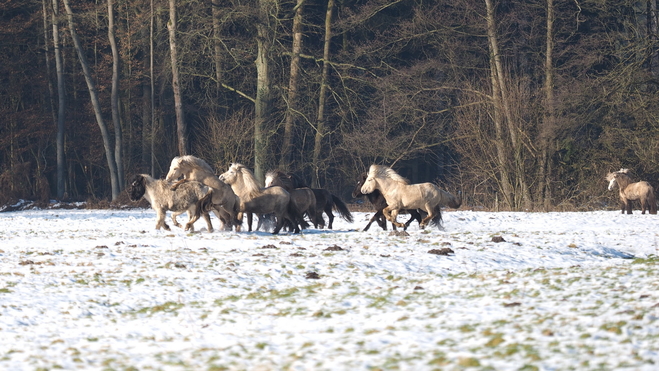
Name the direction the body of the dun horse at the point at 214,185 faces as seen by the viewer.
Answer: to the viewer's left

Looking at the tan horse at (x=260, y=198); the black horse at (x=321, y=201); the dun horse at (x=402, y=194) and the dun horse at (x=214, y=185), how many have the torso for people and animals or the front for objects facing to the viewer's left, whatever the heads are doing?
4

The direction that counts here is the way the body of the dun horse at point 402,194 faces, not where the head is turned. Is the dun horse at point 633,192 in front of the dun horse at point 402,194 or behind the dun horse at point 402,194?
behind

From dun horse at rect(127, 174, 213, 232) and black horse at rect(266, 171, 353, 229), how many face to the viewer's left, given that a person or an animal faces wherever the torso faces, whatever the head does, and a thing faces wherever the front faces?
2

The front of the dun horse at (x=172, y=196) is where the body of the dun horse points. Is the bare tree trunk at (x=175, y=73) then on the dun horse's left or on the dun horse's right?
on the dun horse's right

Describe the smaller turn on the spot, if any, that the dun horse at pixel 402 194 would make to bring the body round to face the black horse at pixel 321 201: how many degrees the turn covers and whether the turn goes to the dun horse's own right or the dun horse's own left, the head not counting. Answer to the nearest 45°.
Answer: approximately 45° to the dun horse's own right

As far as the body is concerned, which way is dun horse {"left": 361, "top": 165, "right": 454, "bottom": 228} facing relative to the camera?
to the viewer's left

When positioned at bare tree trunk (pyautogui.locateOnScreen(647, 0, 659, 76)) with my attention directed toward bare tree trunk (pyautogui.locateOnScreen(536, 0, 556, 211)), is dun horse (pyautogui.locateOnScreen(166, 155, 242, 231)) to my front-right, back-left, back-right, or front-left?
front-left

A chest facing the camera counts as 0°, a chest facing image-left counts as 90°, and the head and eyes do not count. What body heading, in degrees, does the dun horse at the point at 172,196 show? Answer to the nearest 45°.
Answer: approximately 90°

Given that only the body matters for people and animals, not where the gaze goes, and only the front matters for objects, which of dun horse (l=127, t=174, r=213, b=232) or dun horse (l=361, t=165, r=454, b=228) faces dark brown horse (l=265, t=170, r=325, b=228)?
dun horse (l=361, t=165, r=454, b=228)

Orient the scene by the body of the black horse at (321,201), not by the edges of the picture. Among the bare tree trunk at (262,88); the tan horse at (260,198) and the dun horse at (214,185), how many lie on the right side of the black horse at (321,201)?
1

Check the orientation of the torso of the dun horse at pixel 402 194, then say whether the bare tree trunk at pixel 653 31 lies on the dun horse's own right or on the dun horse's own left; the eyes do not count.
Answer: on the dun horse's own right

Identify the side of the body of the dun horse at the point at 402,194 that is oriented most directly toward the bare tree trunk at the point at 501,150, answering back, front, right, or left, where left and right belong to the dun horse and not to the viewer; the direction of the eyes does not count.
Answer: right

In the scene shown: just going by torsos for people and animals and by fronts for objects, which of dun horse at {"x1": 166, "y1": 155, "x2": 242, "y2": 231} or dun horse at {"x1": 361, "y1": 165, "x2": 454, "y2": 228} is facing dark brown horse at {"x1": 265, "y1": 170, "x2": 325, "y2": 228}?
dun horse at {"x1": 361, "y1": 165, "x2": 454, "y2": 228}

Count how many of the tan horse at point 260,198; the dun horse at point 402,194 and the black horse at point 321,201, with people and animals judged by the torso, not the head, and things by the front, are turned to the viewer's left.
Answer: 3
